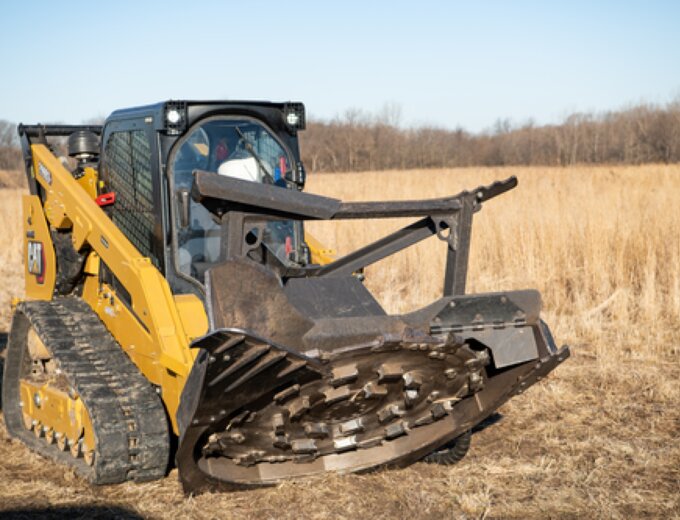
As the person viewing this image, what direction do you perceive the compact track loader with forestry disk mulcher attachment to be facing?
facing the viewer and to the right of the viewer

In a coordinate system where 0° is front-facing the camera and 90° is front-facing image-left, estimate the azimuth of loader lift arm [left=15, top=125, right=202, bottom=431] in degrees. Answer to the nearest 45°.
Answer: approximately 315°
